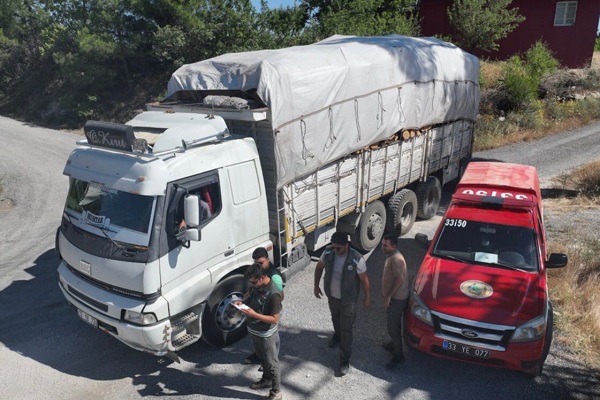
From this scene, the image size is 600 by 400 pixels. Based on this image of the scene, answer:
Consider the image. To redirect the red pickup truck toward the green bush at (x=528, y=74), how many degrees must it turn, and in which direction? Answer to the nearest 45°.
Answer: approximately 180°

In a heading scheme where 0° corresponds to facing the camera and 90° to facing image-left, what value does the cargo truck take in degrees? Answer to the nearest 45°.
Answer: approximately 45°

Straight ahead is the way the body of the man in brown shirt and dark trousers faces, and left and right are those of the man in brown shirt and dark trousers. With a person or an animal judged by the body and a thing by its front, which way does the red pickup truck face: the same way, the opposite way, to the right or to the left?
to the left

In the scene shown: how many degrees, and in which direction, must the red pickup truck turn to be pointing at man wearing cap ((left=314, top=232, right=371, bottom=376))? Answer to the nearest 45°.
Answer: approximately 45° to its right

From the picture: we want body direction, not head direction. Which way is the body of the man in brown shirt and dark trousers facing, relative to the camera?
to the viewer's left

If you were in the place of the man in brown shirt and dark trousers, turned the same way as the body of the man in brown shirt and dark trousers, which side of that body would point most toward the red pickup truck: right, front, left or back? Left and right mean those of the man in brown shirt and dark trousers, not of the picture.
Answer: back

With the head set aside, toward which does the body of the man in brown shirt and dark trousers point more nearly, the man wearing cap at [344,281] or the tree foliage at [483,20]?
the man wearing cap

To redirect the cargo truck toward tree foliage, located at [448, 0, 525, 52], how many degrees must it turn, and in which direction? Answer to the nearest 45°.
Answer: approximately 180°

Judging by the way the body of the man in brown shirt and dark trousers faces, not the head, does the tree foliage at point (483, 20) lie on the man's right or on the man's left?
on the man's right

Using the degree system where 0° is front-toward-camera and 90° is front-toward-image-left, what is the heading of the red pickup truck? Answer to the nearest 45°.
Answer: approximately 0°

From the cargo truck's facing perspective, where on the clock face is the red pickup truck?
The red pickup truck is roughly at 8 o'clock from the cargo truck.

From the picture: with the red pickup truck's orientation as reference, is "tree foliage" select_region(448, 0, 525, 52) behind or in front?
behind
